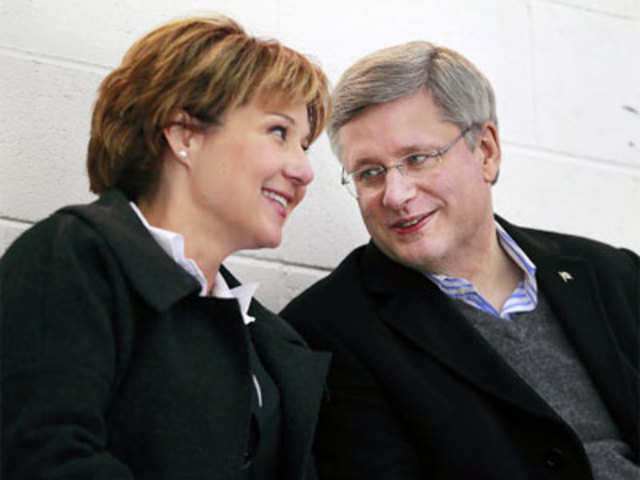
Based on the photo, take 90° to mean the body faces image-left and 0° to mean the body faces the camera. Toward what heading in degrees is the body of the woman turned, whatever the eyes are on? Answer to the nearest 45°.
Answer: approximately 315°

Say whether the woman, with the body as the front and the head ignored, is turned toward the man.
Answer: no

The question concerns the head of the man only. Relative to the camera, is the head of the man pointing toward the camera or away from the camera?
toward the camera
